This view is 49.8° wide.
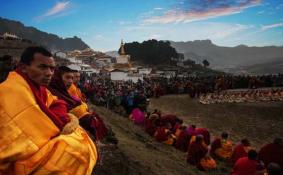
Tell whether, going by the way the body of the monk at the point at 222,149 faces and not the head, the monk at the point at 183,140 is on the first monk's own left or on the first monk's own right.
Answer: on the first monk's own left

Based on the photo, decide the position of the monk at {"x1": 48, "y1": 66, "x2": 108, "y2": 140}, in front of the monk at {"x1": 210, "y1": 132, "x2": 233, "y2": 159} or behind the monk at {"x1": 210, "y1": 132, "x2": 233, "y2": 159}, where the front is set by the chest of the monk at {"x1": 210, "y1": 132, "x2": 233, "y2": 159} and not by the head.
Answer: behind

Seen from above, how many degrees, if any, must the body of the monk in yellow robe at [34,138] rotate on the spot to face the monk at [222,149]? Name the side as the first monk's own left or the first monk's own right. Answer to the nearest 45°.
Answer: approximately 90° to the first monk's own left

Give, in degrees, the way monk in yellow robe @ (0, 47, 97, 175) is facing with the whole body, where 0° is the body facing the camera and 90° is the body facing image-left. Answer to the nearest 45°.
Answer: approximately 315°

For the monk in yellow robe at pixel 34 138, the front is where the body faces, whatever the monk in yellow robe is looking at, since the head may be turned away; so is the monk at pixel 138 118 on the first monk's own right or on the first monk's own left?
on the first monk's own left

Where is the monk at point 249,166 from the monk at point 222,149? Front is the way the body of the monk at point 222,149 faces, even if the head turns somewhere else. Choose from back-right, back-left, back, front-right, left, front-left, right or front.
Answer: back-right

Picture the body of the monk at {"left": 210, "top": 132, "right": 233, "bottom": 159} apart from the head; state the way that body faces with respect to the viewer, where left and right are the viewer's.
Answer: facing away from the viewer and to the right of the viewer
